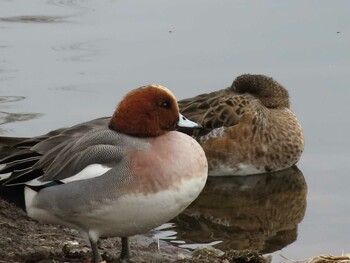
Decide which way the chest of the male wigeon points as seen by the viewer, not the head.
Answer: to the viewer's right

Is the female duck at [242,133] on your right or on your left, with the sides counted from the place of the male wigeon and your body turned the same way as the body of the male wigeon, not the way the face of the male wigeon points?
on your left

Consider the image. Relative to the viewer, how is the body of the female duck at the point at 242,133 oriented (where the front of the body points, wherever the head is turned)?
to the viewer's right

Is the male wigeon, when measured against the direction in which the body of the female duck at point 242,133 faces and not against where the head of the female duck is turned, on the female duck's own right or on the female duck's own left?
on the female duck's own right

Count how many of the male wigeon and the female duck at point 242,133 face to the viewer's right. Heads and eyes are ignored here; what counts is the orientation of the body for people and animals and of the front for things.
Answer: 2
